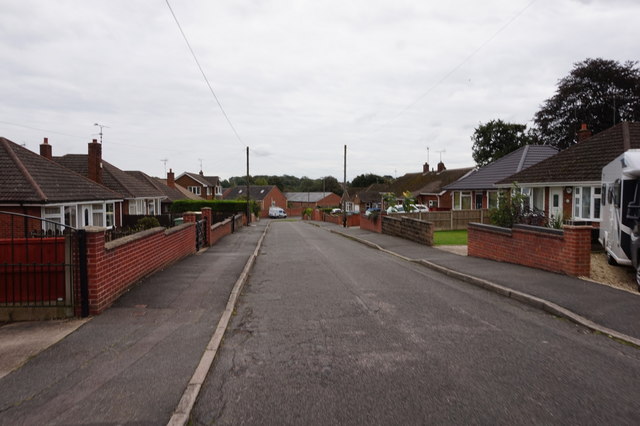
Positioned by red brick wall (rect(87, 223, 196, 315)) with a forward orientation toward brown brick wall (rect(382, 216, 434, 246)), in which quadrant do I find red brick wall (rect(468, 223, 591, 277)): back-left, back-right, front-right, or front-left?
front-right

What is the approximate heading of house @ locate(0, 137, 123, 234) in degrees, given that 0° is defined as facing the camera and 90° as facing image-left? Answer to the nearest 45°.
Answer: approximately 315°

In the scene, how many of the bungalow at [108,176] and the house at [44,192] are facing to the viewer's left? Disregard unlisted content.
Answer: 0

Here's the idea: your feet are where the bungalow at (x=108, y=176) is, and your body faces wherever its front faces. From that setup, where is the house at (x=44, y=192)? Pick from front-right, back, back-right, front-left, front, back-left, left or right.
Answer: front-right

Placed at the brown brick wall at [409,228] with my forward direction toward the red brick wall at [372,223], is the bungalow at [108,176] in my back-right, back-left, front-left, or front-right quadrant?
front-left

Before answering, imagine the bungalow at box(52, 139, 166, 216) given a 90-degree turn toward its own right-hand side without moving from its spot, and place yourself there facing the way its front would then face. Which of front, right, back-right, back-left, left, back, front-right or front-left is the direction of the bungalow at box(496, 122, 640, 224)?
left

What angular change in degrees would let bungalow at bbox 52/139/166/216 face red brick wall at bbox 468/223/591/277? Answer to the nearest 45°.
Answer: approximately 45° to its right

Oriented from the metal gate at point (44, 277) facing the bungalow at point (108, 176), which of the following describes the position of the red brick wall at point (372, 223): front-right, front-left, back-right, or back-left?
front-right

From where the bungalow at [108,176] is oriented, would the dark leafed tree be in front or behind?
in front

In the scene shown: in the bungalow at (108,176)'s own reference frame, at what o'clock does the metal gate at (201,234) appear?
The metal gate is roughly at 1 o'clock from the bungalow.

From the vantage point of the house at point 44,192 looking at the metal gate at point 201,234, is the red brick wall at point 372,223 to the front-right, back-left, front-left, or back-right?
front-left

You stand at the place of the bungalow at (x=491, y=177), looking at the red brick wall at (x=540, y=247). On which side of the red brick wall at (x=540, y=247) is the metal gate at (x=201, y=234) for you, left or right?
right

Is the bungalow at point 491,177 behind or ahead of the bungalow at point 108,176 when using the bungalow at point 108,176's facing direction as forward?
ahead

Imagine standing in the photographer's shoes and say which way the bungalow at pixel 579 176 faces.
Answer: facing the viewer and to the left of the viewer
